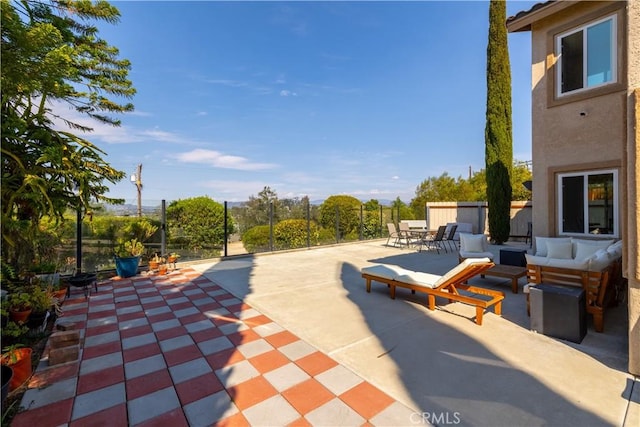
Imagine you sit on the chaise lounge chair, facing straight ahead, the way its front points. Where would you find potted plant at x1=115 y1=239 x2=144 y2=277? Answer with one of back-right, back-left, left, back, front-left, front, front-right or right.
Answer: front-left

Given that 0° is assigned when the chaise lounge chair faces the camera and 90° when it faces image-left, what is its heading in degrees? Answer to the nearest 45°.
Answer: approximately 135°

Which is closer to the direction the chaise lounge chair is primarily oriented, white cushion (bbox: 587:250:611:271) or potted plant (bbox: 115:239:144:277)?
the potted plant

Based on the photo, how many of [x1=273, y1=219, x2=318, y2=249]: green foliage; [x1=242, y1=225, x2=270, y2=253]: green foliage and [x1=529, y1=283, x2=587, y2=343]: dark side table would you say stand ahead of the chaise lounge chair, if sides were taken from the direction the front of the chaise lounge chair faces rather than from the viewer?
2

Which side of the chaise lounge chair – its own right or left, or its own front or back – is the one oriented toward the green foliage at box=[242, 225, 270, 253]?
front

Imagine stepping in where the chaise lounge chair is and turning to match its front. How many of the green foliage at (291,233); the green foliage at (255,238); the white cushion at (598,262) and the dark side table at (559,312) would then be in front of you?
2

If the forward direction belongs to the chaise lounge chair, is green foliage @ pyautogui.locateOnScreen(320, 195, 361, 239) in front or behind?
in front

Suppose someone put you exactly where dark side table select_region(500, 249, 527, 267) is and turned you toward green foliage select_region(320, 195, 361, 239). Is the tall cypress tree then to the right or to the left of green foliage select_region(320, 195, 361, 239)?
right

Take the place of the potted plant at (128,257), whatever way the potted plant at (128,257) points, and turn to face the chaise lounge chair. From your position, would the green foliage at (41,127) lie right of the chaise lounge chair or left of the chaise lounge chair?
right

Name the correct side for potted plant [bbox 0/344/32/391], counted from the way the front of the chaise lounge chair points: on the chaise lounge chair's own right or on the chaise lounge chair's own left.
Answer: on the chaise lounge chair's own left

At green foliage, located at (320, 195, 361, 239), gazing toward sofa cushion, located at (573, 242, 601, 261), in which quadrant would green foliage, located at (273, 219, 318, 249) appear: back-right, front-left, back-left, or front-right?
front-right

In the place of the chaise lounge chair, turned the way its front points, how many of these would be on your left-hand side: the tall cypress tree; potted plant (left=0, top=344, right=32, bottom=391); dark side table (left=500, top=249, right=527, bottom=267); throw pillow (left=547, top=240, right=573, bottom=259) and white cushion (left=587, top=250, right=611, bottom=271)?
1

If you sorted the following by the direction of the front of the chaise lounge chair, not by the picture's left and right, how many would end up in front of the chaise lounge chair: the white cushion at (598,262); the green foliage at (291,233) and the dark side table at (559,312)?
1

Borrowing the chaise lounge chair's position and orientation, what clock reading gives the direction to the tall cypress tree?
The tall cypress tree is roughly at 2 o'clock from the chaise lounge chair.
